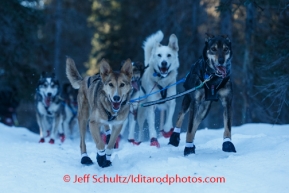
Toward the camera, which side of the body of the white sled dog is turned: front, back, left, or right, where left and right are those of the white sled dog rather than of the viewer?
front

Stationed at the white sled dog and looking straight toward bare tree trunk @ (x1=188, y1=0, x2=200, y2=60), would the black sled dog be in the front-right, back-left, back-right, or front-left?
back-right

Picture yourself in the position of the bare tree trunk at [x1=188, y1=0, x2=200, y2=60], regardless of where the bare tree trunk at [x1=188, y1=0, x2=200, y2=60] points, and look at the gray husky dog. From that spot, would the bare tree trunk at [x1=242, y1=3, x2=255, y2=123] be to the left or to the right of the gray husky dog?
left

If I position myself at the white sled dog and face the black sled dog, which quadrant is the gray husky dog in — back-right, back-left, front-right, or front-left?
back-right

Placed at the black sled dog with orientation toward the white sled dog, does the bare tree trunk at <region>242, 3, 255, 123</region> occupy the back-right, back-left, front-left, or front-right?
front-right

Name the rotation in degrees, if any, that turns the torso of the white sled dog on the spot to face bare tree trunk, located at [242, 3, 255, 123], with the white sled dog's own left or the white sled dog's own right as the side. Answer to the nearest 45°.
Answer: approximately 135° to the white sled dog's own left

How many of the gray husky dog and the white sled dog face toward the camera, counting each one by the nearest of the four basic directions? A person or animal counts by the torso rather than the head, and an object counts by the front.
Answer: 2

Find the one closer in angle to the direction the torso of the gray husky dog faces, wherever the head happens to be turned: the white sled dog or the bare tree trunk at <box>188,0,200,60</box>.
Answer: the white sled dog

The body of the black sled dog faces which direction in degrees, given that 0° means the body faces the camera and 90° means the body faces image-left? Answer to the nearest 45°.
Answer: approximately 315°

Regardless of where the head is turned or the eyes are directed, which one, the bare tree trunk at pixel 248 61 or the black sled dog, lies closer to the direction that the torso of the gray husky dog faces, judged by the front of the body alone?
the black sled dog

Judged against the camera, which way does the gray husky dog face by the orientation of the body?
toward the camera

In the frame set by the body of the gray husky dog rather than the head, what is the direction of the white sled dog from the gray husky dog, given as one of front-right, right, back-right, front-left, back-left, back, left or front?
front-left
